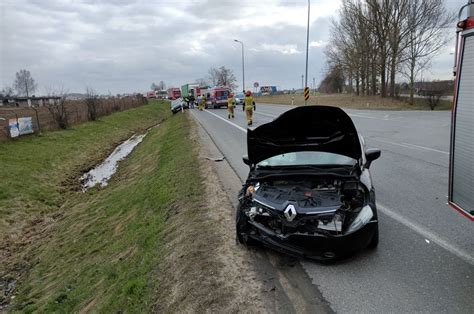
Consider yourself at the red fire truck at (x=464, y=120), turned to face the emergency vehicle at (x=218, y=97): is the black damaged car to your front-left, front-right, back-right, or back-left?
front-left

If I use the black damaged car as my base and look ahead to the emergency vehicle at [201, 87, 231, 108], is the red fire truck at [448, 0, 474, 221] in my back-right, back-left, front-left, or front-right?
back-right

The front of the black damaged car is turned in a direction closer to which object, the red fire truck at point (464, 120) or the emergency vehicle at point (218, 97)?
the red fire truck

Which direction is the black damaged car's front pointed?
toward the camera

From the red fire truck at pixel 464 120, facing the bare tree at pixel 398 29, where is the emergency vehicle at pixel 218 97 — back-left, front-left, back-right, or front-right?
front-left

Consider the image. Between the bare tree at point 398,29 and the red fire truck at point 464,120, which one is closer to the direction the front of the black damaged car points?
the red fire truck

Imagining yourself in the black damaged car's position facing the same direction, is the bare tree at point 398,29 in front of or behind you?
behind

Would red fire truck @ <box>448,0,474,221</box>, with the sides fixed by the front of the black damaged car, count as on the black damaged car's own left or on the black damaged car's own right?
on the black damaged car's own left

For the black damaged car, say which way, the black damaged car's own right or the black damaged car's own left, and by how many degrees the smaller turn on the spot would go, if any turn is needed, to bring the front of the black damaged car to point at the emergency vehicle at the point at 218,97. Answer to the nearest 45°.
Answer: approximately 180°
